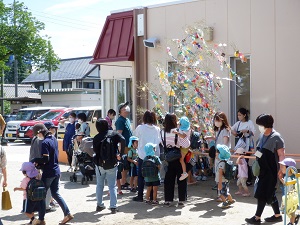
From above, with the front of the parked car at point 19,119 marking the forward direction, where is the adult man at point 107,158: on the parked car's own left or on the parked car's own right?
on the parked car's own left

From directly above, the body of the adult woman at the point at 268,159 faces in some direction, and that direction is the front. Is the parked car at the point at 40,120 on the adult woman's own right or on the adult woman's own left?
on the adult woman's own right

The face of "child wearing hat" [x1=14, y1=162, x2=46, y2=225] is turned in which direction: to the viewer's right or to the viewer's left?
to the viewer's left

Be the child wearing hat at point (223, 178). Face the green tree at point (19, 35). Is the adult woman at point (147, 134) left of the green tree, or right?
left

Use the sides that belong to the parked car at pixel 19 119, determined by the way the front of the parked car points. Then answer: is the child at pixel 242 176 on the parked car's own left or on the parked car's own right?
on the parked car's own left

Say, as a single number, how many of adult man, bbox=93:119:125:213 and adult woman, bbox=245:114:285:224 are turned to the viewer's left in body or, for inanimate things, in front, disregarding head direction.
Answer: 1

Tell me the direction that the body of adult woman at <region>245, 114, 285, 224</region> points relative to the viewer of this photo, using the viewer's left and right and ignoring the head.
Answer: facing to the left of the viewer

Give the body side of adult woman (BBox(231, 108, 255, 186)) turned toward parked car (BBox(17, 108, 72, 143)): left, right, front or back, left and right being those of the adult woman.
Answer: right

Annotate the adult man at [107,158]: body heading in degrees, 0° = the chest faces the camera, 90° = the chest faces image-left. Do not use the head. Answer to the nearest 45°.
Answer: approximately 180°
